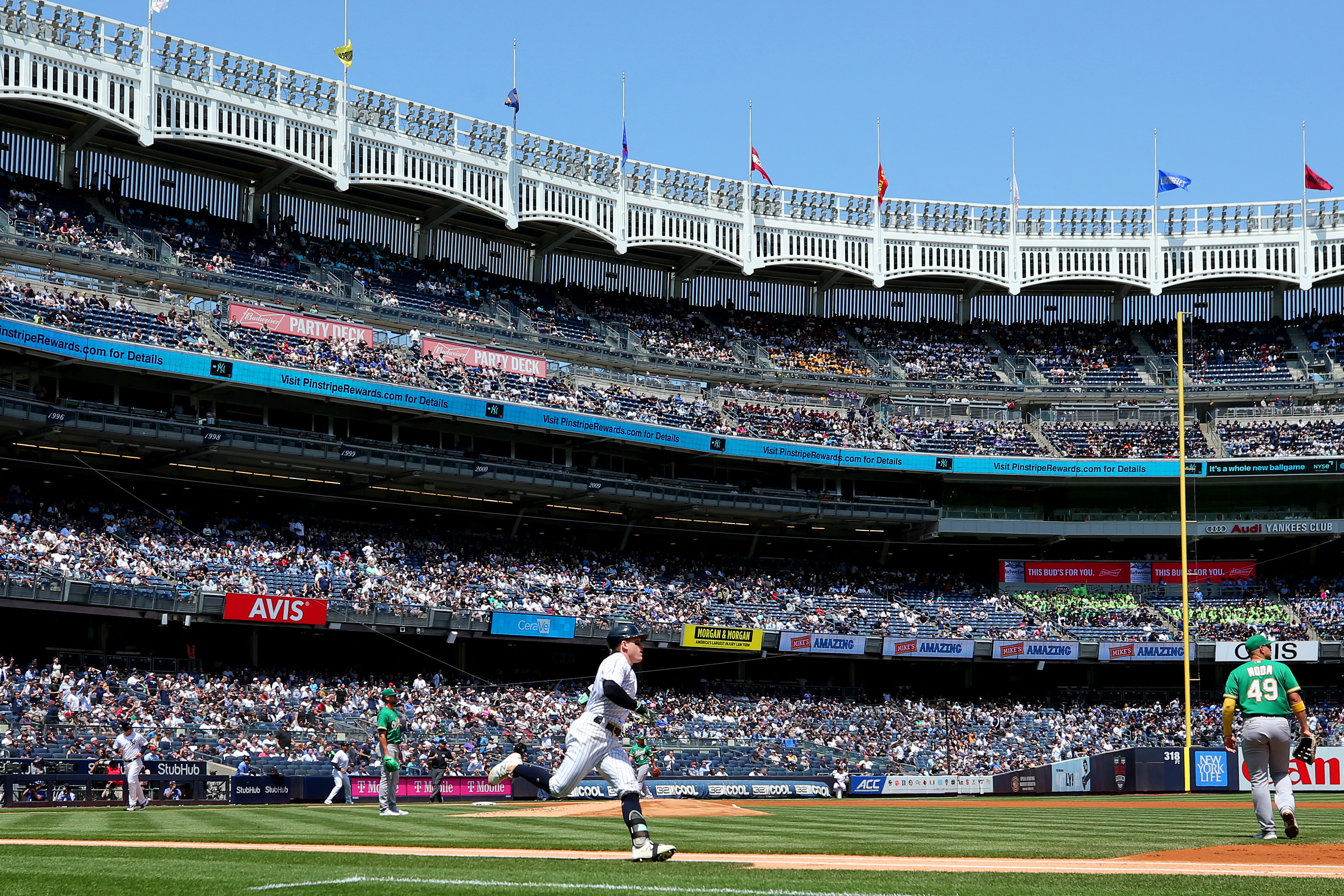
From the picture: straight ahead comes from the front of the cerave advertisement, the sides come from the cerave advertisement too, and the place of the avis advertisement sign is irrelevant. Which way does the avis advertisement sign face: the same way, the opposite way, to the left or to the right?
the same way

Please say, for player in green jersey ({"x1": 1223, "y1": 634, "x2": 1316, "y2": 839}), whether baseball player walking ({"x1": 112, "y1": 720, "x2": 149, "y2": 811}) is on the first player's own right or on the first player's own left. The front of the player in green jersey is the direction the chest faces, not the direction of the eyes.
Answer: on the first player's own left

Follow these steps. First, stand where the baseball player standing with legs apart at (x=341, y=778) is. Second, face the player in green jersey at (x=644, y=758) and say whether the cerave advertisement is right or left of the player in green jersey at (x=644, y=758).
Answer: left

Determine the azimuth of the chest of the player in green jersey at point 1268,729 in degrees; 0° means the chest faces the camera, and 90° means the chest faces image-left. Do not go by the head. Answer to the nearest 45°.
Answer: approximately 180°

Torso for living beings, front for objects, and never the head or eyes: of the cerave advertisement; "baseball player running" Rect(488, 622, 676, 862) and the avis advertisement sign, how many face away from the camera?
0

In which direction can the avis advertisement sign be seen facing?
toward the camera

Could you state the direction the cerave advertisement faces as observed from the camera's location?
facing the viewer

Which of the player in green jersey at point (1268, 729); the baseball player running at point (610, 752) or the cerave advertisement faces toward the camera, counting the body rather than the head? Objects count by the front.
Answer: the cerave advertisement
